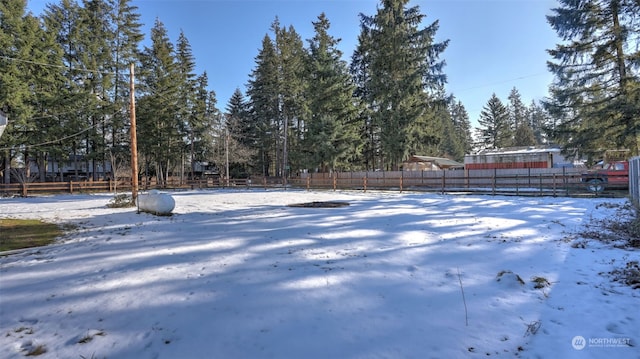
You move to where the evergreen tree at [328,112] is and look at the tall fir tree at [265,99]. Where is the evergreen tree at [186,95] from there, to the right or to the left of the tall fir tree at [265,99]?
left

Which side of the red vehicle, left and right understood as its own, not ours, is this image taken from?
left

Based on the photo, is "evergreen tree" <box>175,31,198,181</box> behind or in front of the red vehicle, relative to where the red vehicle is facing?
in front

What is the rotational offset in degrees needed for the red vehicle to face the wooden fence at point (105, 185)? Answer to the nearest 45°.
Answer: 0° — it already faces it

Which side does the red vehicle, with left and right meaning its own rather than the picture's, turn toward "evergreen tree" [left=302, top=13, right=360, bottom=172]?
front

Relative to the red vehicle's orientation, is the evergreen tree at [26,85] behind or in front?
in front

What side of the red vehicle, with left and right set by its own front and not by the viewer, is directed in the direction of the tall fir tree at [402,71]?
front

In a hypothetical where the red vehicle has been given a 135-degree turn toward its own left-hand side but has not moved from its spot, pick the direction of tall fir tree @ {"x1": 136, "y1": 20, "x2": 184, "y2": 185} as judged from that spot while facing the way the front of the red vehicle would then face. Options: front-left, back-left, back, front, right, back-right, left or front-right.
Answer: back-right

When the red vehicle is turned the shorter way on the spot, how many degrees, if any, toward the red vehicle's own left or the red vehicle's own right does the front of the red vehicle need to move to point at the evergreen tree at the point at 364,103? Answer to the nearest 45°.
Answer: approximately 45° to the red vehicle's own right

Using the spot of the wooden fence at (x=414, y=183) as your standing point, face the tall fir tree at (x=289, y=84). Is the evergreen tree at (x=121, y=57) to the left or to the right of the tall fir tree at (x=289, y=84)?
left
